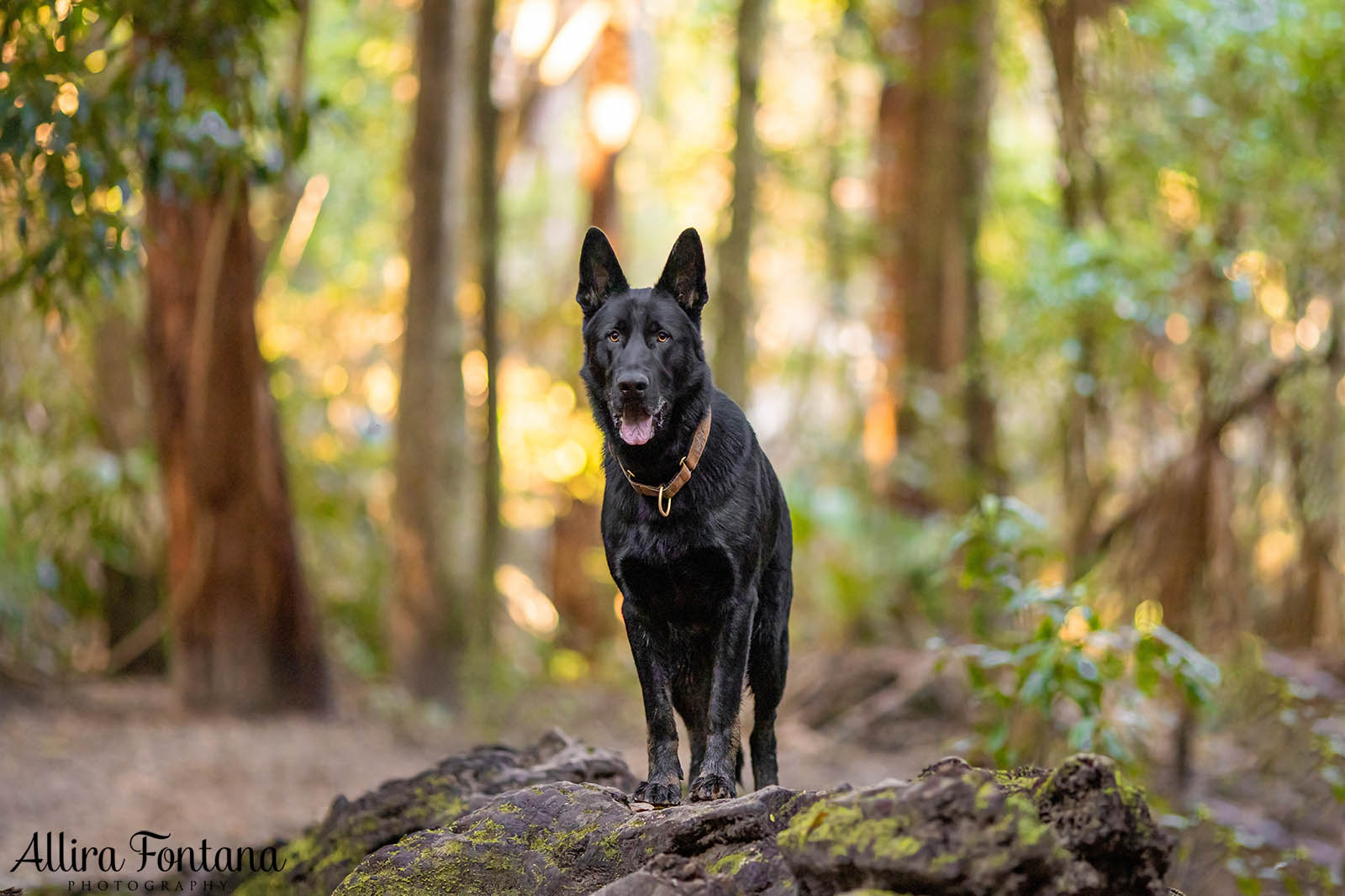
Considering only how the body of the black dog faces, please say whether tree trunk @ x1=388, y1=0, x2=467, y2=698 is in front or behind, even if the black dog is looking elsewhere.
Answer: behind

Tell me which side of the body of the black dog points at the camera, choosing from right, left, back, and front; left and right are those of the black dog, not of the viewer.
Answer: front

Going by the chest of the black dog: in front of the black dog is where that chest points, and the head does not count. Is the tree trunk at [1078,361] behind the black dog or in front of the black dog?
behind

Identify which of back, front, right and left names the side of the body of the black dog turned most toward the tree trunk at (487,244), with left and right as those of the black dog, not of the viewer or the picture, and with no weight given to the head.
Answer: back

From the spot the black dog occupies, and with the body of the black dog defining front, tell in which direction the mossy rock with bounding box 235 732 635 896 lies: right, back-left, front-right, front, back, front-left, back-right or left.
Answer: front-right

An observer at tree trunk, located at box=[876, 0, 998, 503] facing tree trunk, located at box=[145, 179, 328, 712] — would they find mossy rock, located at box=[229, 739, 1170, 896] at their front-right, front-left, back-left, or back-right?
front-left

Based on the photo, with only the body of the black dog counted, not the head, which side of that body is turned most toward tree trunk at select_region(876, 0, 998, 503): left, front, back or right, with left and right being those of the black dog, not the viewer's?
back

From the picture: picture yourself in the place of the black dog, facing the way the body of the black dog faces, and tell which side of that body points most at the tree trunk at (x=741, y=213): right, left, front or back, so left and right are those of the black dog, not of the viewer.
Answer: back

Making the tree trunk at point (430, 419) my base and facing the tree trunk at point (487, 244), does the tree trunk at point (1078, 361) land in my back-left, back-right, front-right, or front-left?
front-right

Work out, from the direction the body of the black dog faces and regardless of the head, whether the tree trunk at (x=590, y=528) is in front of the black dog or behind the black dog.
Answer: behind
